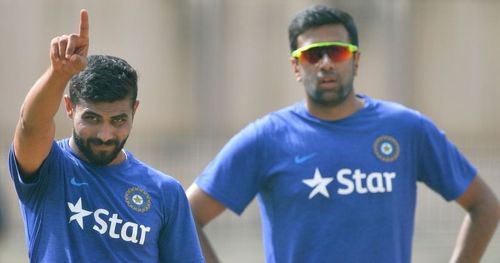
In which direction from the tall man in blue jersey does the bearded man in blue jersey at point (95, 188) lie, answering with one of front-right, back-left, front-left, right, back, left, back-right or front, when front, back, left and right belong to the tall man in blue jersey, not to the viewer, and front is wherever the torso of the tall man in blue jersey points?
front-right

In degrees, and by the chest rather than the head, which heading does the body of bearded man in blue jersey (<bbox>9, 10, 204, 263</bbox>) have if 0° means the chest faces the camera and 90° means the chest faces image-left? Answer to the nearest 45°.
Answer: approximately 0°

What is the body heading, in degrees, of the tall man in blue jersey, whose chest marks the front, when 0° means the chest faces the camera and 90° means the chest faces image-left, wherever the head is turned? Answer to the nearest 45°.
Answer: approximately 0°

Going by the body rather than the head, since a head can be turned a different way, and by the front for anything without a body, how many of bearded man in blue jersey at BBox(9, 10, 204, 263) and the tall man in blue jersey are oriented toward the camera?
2
